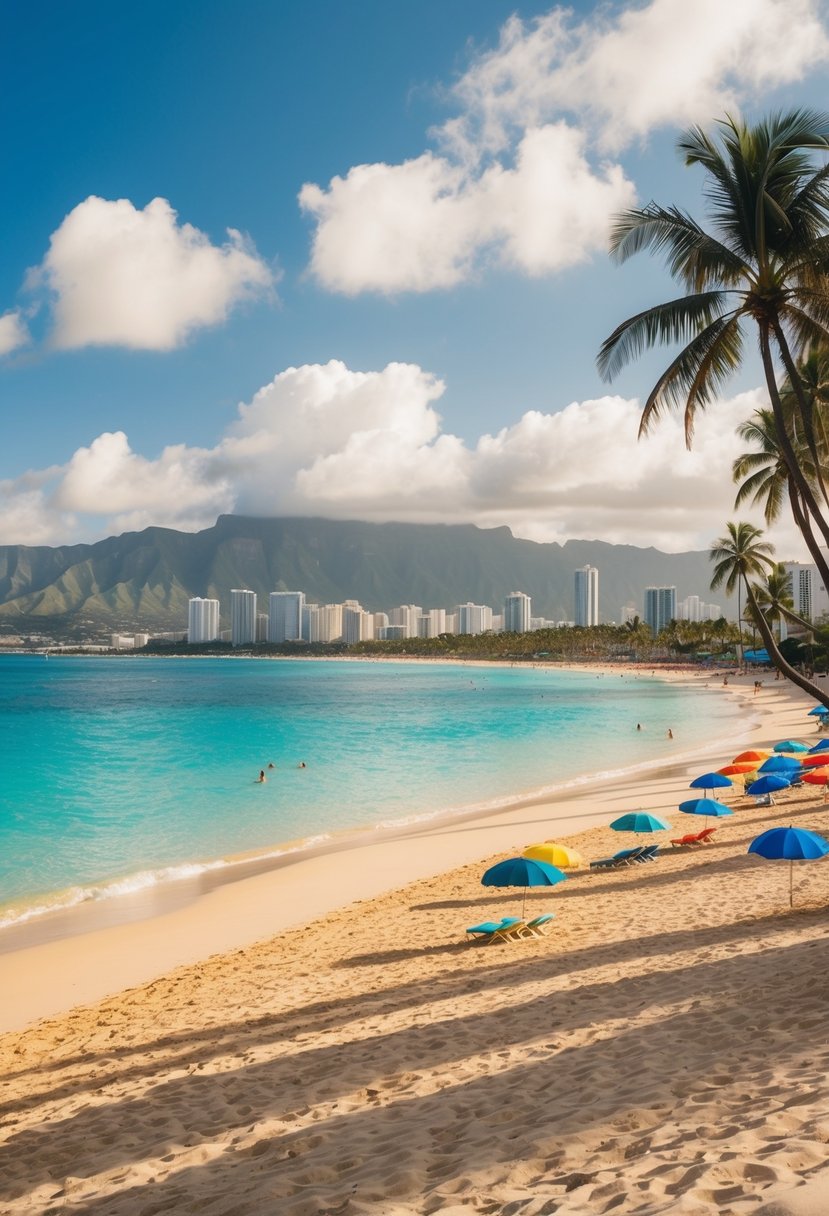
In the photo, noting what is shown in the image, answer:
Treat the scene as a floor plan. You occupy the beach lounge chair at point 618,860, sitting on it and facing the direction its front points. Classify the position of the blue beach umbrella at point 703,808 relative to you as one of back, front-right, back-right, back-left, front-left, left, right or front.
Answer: back-right

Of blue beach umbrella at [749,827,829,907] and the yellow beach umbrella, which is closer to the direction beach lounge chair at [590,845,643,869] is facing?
the yellow beach umbrella

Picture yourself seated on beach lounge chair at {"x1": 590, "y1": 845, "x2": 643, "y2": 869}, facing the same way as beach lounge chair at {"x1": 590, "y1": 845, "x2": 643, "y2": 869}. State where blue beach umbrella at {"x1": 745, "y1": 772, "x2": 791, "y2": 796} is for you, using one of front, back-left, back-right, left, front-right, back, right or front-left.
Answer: back-right

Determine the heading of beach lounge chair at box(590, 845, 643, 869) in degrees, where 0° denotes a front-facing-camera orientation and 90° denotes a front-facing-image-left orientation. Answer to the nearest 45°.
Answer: approximately 90°

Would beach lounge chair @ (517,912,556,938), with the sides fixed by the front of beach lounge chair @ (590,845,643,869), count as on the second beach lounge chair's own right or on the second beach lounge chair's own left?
on the second beach lounge chair's own left

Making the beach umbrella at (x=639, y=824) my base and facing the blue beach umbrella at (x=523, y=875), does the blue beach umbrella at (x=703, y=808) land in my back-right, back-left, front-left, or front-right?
back-left

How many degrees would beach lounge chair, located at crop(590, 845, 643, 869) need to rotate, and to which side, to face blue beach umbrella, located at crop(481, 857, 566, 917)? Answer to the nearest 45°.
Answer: approximately 90° to its left

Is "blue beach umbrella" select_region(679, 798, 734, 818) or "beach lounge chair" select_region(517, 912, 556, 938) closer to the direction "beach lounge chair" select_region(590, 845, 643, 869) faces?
the beach lounge chair

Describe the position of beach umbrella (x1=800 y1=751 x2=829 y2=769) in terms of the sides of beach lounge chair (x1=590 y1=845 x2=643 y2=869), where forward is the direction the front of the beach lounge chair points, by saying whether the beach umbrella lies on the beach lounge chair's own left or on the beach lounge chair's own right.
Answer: on the beach lounge chair's own right

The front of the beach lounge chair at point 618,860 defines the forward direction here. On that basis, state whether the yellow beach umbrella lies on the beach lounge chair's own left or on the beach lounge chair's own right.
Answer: on the beach lounge chair's own left

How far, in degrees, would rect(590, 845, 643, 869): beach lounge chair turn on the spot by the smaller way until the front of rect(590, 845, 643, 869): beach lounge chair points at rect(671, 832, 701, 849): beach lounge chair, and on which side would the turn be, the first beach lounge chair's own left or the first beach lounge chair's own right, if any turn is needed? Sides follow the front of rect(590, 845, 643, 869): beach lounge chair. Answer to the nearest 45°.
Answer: approximately 135° to the first beach lounge chair's own right
